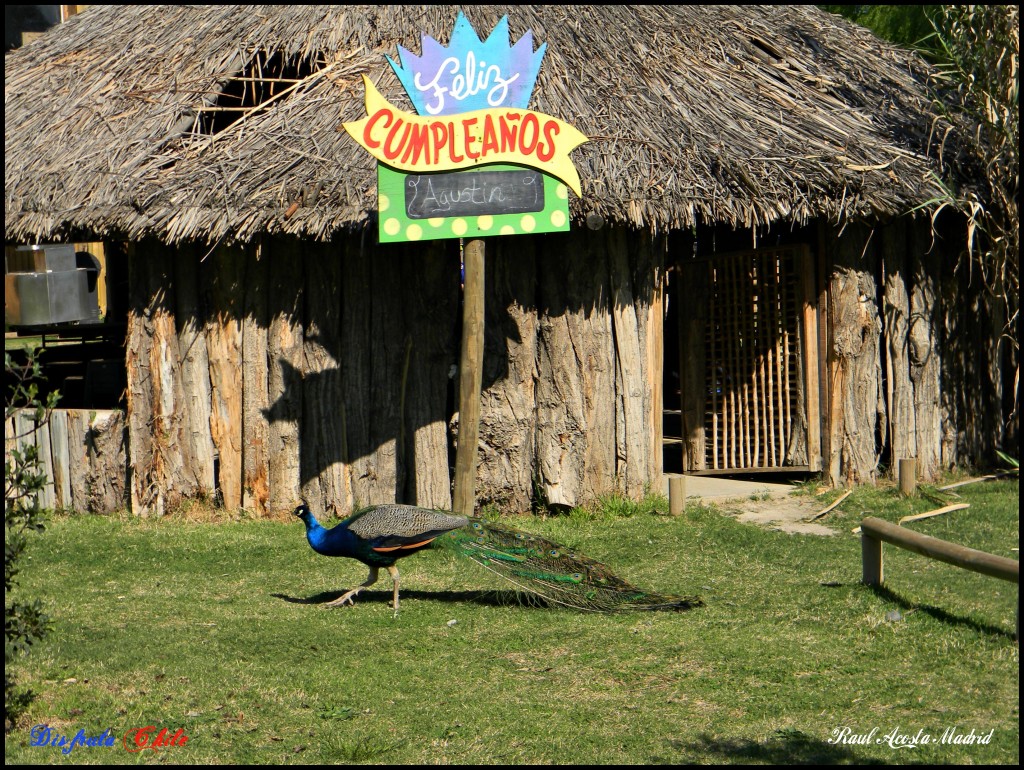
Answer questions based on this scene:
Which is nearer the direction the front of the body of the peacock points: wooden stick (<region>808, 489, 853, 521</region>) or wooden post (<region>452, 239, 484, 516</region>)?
the wooden post

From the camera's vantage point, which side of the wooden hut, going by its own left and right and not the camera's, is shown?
front

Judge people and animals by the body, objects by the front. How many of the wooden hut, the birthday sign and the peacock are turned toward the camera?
2

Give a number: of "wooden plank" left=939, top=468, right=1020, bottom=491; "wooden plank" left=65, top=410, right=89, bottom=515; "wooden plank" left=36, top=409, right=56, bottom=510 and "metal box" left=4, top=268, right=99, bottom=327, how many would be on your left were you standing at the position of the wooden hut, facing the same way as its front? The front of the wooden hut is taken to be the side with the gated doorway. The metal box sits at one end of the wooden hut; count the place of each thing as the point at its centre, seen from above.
1

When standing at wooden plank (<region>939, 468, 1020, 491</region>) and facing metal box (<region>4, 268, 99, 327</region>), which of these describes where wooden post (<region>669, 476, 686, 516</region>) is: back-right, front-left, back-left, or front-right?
front-left

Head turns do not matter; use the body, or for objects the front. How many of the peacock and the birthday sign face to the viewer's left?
1

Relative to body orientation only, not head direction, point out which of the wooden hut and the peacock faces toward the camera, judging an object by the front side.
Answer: the wooden hut

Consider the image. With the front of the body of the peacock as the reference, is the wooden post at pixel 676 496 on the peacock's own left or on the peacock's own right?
on the peacock's own right

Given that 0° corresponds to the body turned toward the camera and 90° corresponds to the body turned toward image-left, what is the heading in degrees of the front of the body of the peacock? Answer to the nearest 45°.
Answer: approximately 90°

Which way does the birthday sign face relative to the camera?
toward the camera

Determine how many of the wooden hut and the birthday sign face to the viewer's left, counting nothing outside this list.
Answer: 0

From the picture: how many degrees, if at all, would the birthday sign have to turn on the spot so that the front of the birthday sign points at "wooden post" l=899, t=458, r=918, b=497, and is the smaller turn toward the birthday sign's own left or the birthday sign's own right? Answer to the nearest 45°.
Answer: approximately 135° to the birthday sign's own left

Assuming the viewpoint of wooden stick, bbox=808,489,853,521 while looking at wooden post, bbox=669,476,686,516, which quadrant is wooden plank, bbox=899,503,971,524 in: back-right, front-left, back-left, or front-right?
back-left

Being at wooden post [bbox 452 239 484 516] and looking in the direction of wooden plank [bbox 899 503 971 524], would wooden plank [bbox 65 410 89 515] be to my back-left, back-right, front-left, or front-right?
back-left

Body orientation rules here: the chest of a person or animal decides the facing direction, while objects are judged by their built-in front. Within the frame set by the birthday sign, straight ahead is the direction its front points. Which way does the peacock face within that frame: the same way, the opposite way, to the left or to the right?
to the right
